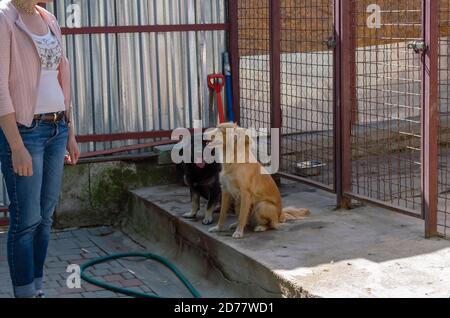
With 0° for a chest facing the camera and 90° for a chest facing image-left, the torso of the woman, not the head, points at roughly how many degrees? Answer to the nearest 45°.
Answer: approximately 315°

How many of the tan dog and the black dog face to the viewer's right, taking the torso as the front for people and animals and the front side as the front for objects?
0

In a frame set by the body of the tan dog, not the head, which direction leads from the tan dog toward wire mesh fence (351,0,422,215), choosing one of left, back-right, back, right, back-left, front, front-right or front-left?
back

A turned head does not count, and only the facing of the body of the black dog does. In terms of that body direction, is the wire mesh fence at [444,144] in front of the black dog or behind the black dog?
behind

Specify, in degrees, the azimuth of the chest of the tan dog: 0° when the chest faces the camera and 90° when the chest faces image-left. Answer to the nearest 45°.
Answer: approximately 45°

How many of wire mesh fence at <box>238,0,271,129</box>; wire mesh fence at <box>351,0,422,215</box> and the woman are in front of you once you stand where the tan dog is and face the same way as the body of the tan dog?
1

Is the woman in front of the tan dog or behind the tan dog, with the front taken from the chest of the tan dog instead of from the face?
in front

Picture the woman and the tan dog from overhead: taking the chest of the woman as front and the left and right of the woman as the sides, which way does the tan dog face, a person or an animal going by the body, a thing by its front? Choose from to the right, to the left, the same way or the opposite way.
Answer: to the right

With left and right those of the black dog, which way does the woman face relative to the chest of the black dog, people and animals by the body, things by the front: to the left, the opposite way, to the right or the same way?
to the left

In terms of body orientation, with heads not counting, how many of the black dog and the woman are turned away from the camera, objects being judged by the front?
0

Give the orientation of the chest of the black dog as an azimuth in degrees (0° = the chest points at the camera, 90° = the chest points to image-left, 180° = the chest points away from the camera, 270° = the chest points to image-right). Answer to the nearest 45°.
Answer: approximately 45°

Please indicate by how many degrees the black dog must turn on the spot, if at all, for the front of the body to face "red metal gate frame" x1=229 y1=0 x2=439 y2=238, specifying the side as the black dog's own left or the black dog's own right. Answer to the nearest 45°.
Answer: approximately 135° to the black dog's own left

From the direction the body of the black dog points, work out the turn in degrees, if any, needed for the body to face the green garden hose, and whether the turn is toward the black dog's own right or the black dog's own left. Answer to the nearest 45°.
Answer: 0° — it already faces it
